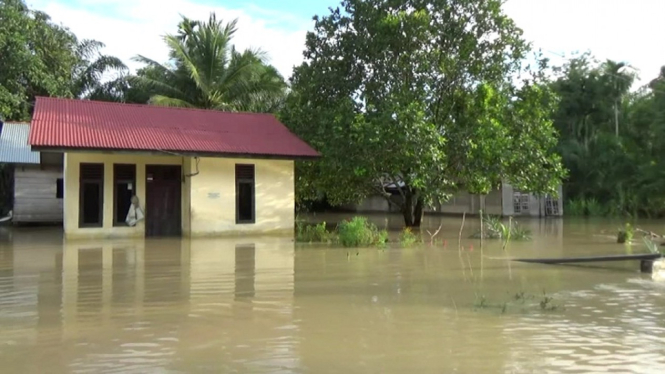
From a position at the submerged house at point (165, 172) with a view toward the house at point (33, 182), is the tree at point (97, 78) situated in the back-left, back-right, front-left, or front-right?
front-right

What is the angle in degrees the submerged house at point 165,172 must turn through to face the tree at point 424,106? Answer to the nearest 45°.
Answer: approximately 90° to its left

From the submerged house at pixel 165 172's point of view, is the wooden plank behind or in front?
in front

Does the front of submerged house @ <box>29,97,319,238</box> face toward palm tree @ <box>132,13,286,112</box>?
no

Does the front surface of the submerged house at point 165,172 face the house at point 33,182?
no

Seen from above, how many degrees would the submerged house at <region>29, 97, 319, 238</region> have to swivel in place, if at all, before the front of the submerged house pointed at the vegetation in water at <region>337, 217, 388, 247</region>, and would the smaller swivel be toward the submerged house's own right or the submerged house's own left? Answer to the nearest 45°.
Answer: approximately 45° to the submerged house's own left

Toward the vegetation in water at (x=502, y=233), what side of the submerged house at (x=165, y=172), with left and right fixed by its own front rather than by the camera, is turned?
left

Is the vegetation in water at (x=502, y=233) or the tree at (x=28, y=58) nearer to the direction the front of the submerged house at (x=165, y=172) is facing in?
the vegetation in water

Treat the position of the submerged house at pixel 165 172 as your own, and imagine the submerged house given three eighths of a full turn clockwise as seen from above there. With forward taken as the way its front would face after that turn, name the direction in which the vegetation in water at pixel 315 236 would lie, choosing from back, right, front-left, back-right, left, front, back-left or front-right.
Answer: back

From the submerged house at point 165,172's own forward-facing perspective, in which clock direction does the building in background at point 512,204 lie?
The building in background is roughly at 8 o'clock from the submerged house.

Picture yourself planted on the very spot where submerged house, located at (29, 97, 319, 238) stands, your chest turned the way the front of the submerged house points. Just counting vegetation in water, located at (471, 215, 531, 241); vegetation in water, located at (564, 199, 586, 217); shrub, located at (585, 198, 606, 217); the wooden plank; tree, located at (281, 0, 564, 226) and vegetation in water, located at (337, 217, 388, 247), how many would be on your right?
0

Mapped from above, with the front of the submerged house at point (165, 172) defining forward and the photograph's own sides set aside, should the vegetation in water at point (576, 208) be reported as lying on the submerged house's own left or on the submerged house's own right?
on the submerged house's own left

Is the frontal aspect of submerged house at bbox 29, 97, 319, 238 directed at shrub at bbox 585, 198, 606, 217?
no

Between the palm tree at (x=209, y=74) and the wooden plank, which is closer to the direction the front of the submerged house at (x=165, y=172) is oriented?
the wooden plank

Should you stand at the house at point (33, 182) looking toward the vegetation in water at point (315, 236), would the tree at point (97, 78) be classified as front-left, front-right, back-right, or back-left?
back-left

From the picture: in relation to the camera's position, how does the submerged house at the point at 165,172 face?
facing the viewer
